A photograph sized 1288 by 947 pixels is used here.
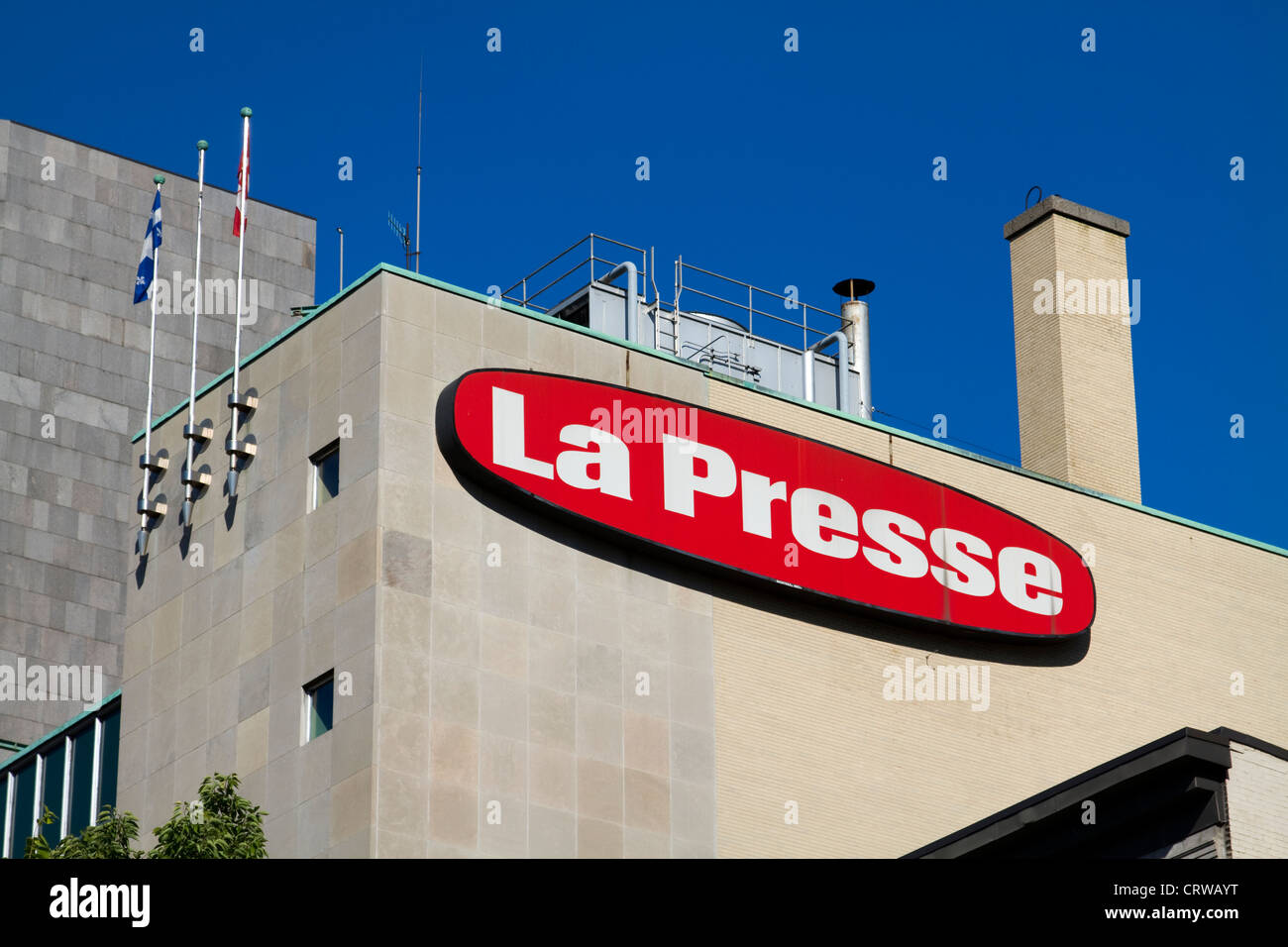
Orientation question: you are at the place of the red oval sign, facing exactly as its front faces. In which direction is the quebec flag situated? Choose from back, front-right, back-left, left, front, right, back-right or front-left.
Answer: back-right

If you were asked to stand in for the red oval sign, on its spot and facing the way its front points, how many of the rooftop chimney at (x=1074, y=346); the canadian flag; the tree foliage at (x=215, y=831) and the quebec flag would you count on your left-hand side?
1

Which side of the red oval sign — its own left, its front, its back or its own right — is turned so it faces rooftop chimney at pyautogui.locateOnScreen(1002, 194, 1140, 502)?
left

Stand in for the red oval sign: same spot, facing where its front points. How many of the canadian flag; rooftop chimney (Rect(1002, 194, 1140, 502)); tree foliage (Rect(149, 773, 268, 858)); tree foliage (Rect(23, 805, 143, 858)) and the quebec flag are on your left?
1

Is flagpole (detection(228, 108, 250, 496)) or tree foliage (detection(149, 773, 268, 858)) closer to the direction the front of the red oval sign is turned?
the tree foliage

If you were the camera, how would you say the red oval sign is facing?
facing the viewer and to the right of the viewer

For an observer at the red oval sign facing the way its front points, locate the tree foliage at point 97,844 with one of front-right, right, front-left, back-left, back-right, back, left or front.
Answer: right

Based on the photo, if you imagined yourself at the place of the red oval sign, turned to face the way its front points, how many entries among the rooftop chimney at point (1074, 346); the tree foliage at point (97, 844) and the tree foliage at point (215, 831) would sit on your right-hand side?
2

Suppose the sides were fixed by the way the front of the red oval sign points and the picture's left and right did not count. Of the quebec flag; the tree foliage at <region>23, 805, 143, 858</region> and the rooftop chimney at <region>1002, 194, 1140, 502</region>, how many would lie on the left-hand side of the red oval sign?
1

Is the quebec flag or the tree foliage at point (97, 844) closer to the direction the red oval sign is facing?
the tree foliage

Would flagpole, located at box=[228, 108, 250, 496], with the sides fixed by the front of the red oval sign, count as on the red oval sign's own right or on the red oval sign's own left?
on the red oval sign's own right

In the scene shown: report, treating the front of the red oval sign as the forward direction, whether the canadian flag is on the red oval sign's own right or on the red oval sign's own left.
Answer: on the red oval sign's own right

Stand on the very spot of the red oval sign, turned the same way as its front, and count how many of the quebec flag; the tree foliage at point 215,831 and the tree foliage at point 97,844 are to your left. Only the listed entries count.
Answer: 0

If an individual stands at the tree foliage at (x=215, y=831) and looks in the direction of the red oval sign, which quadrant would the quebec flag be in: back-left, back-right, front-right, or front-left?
front-left

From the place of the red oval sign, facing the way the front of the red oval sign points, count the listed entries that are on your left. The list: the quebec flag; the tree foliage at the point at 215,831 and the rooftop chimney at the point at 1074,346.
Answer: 1

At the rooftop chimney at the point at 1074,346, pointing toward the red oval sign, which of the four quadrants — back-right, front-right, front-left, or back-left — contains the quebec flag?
front-right

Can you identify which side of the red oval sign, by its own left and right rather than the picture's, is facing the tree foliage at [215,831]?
right

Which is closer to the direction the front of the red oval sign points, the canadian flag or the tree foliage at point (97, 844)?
the tree foliage
